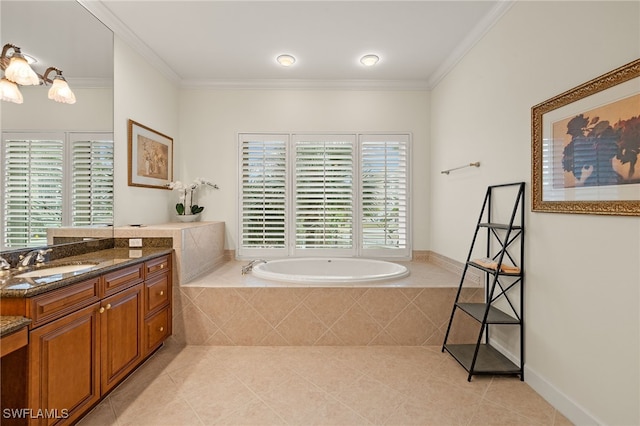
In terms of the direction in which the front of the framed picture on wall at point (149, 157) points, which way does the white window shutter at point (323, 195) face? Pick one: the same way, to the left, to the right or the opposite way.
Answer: to the right

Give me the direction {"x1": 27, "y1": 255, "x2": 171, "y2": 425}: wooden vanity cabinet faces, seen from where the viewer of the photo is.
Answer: facing the viewer and to the right of the viewer

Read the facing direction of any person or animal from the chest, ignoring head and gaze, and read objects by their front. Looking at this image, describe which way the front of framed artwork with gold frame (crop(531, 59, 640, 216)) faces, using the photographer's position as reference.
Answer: facing the viewer and to the left of the viewer

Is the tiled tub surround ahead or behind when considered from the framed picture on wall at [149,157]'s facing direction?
ahead

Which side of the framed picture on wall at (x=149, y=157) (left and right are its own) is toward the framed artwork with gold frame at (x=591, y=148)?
front

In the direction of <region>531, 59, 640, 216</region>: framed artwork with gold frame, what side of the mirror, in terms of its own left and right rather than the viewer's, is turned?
front

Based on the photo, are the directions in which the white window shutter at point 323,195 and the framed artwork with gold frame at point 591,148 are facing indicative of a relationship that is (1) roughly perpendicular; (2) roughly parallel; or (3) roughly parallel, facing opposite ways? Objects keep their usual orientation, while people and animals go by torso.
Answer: roughly perpendicular

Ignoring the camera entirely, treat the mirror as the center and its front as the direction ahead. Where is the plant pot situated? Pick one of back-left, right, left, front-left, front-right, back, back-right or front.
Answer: left

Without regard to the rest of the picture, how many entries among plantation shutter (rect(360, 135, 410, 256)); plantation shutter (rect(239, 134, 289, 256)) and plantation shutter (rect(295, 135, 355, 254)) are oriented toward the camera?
3

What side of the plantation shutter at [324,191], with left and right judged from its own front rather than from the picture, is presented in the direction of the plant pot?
right

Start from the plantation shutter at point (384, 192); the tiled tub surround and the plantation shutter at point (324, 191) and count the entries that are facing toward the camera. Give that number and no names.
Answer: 3

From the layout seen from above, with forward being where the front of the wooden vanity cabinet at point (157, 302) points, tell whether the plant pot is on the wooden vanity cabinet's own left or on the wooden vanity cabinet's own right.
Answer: on the wooden vanity cabinet's own left

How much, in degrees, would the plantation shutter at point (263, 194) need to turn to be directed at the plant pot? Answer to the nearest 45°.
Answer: approximately 90° to its right
